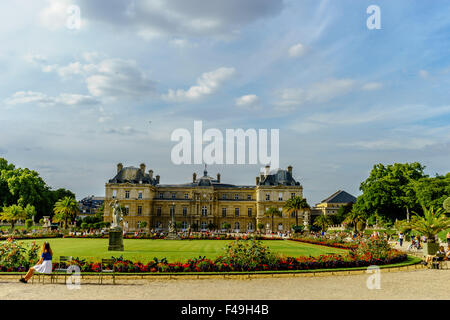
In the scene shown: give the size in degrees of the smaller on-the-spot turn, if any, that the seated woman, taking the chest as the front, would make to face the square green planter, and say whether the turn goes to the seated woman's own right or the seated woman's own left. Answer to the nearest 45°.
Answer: approximately 180°

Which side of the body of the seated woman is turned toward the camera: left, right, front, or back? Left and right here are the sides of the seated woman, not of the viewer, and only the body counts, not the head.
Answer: left

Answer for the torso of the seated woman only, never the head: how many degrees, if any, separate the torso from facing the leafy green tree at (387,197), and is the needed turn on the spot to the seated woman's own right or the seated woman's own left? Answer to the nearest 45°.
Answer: approximately 135° to the seated woman's own right

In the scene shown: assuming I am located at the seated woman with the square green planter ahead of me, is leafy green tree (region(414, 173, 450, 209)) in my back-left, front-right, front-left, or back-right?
front-left

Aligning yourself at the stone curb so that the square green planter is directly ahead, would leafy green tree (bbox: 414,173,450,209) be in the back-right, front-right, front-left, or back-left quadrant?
front-left
